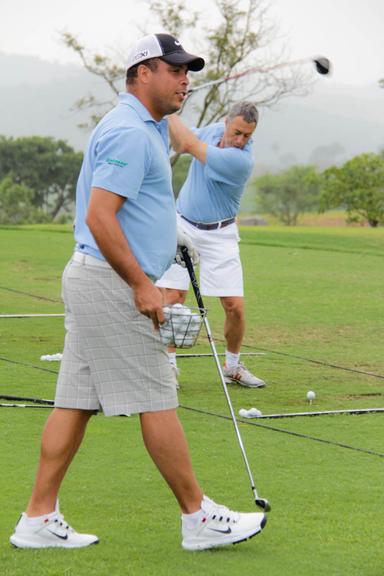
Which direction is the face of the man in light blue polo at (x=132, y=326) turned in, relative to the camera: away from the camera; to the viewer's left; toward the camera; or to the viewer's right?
to the viewer's right

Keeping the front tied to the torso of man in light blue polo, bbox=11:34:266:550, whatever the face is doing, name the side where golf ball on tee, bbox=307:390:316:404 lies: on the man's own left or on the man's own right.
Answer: on the man's own left

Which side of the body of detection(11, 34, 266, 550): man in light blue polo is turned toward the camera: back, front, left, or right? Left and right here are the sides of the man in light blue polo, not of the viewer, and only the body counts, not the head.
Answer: right

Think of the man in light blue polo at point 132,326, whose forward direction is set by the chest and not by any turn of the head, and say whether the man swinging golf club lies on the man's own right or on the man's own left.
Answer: on the man's own left
